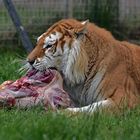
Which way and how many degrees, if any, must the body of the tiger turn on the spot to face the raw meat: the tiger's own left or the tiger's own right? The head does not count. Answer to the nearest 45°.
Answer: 0° — it already faces it

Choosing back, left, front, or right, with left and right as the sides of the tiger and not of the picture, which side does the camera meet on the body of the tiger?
left
